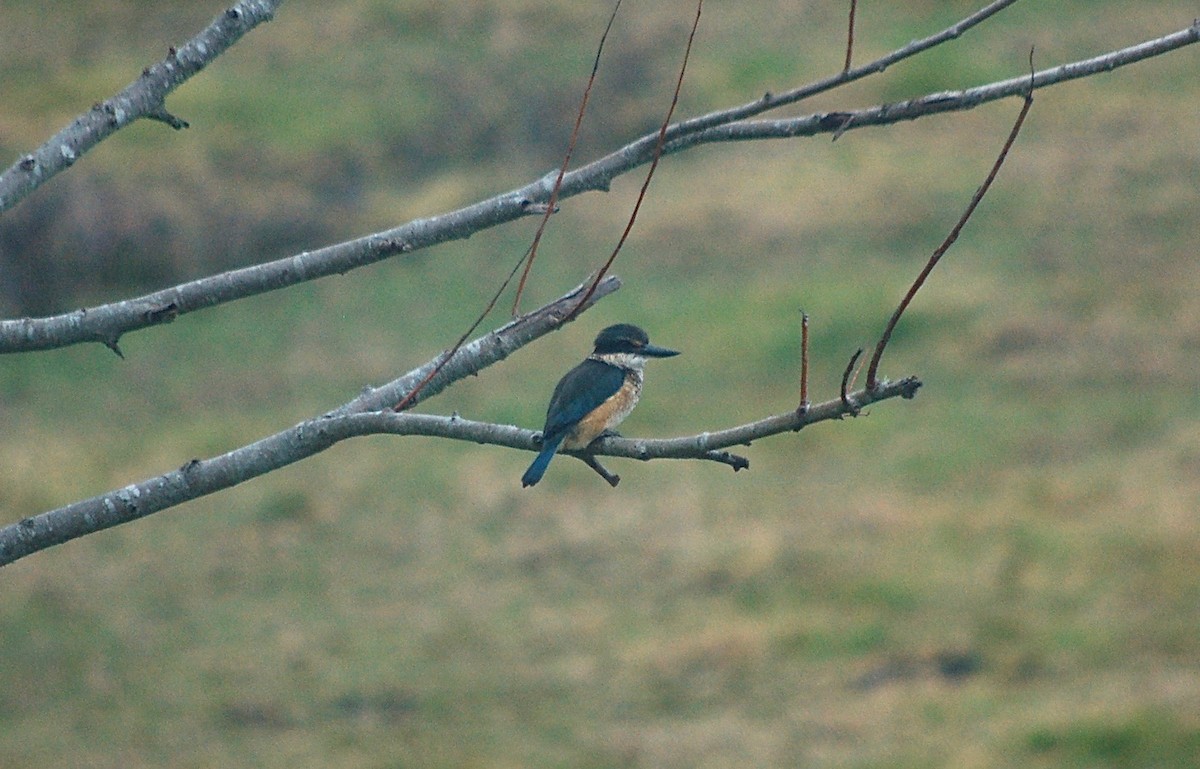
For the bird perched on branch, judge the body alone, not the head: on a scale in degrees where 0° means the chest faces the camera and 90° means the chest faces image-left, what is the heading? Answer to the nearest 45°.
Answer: approximately 270°

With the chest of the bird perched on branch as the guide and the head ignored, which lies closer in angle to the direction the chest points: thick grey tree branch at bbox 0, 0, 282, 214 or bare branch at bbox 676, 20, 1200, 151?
the bare branch

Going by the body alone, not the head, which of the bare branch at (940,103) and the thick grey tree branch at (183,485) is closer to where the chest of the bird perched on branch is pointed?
the bare branch
